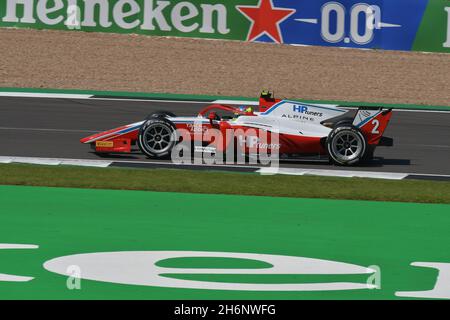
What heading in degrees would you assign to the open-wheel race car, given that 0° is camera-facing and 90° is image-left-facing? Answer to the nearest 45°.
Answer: approximately 90°

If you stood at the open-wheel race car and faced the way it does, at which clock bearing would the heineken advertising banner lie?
The heineken advertising banner is roughly at 3 o'clock from the open-wheel race car.
